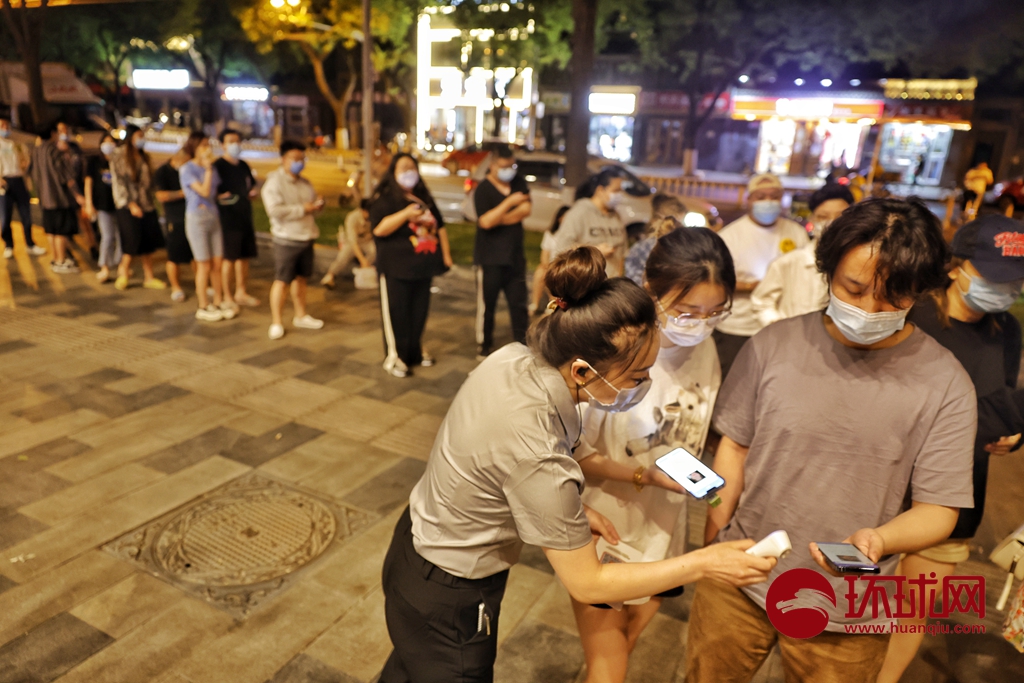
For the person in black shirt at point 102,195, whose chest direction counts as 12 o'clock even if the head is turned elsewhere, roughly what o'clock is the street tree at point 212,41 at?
The street tree is roughly at 8 o'clock from the person in black shirt.

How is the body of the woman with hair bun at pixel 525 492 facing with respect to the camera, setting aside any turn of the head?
to the viewer's right

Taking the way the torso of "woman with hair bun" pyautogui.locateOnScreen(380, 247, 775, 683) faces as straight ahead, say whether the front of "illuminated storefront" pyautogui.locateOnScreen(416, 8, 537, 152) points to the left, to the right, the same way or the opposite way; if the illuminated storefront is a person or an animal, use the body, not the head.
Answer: to the right

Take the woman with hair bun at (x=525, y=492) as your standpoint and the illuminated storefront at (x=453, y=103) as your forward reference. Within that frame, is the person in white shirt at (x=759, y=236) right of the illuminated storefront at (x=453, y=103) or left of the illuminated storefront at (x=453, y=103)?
right

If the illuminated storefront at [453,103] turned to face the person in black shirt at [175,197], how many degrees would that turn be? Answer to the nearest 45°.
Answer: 0° — it already faces them

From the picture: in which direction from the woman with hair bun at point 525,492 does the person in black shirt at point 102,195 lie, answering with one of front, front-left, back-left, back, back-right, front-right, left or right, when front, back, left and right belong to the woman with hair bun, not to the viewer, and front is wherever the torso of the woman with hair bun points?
back-left

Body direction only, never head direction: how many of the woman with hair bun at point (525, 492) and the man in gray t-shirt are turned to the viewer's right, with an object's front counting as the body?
1
